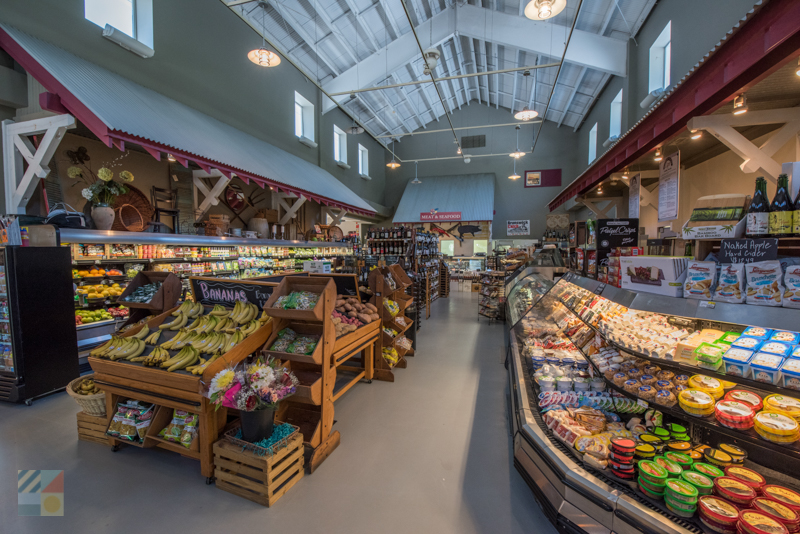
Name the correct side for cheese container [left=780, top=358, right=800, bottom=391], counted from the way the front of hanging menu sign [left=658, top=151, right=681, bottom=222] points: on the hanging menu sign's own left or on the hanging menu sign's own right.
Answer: on the hanging menu sign's own left

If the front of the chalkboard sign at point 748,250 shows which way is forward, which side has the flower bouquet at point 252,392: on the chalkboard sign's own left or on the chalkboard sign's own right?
on the chalkboard sign's own right

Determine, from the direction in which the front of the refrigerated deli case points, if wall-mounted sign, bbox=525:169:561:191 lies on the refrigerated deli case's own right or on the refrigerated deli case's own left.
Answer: on the refrigerated deli case's own right

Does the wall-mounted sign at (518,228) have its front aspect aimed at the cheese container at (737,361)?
yes

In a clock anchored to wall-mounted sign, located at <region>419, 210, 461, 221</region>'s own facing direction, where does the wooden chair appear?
The wooden chair is roughly at 1 o'clock from the wall-mounted sign.

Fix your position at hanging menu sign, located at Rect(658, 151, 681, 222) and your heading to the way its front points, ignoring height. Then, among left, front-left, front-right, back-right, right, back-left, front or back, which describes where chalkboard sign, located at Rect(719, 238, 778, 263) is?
front-left

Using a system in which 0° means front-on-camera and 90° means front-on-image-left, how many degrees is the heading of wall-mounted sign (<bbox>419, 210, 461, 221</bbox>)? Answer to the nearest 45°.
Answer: approximately 0°

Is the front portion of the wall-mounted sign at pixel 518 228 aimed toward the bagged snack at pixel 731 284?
yes

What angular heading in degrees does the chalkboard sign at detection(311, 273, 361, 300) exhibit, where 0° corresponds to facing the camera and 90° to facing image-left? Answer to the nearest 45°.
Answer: approximately 0°
